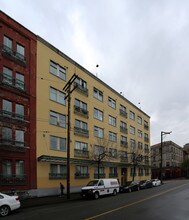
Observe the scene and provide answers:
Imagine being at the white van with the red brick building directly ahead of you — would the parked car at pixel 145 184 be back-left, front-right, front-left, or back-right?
back-right

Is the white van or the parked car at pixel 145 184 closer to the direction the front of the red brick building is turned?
the white van

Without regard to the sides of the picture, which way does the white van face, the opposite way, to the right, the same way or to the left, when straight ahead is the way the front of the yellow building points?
to the right

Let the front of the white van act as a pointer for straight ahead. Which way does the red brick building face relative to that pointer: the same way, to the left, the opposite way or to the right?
to the left

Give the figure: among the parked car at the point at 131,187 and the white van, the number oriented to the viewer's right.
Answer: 0

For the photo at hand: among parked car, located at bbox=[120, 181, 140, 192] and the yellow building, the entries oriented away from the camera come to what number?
0

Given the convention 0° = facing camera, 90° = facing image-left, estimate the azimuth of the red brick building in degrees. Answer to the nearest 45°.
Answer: approximately 315°

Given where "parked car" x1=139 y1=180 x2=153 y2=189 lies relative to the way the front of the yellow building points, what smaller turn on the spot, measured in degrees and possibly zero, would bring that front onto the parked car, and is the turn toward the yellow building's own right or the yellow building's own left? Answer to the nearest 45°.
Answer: approximately 90° to the yellow building's own left

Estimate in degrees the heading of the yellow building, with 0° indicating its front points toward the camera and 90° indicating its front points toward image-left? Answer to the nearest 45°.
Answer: approximately 315°

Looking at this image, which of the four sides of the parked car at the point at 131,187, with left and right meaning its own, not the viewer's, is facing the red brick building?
front

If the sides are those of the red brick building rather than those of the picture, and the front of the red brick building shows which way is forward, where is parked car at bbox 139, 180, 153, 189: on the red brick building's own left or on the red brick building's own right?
on the red brick building's own left

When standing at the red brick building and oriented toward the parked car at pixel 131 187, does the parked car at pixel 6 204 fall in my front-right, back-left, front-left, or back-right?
back-right

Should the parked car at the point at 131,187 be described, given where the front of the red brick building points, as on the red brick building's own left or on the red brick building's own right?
on the red brick building's own left
